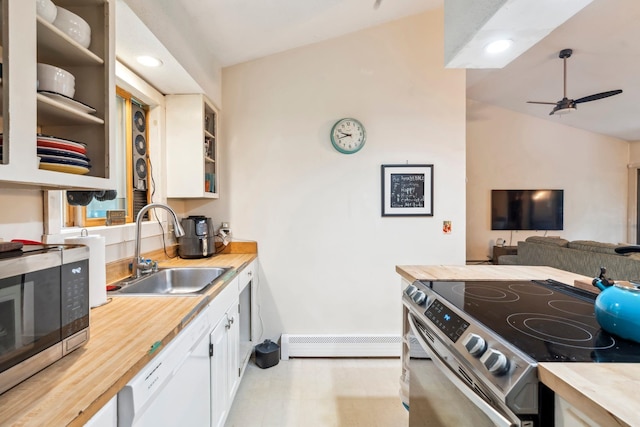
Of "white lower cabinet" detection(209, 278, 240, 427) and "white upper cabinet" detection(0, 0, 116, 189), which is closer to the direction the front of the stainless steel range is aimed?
the white upper cabinet

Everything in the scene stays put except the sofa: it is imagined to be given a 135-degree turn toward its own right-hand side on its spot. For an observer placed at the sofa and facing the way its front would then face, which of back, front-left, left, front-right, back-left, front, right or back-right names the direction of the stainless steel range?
front

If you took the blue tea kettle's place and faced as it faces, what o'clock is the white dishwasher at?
The white dishwasher is roughly at 11 o'clock from the blue tea kettle.

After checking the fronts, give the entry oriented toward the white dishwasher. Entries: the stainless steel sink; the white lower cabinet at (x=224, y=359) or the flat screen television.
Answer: the flat screen television

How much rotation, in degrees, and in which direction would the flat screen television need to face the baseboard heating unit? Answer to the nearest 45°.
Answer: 0° — it already faces it

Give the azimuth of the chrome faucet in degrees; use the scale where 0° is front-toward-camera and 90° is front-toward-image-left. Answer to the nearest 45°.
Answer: approximately 270°

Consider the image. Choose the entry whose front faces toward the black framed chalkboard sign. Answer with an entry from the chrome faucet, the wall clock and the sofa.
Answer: the chrome faucet

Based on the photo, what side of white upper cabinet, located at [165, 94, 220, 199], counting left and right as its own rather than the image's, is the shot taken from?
right
